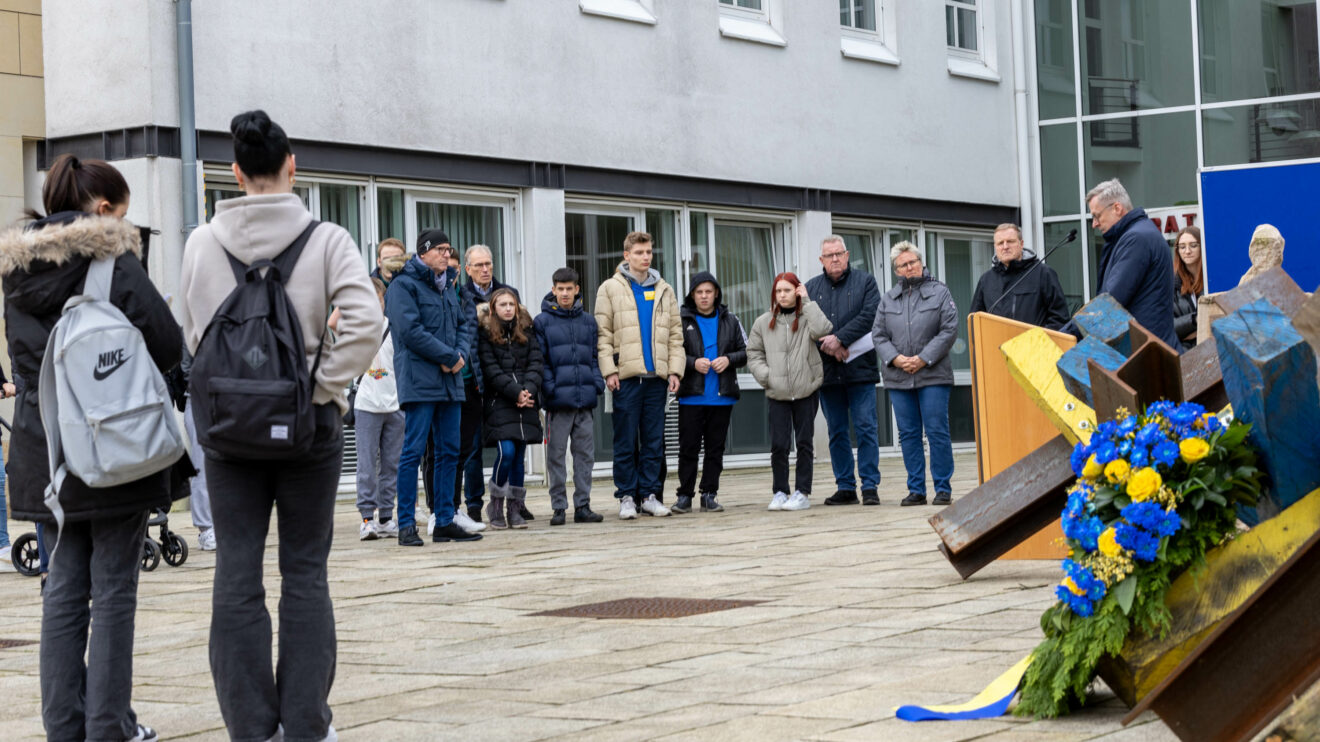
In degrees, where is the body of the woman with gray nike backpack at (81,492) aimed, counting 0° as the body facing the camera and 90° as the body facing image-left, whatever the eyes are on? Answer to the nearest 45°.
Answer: approximately 225°

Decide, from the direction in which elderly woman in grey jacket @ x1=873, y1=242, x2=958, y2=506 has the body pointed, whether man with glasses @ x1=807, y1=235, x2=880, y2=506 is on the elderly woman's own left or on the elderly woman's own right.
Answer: on the elderly woman's own right

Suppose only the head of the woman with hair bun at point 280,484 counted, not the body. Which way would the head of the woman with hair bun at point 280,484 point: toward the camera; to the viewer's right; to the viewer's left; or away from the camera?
away from the camera

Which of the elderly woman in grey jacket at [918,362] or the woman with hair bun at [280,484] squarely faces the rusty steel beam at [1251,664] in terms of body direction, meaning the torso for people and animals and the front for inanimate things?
the elderly woman in grey jacket

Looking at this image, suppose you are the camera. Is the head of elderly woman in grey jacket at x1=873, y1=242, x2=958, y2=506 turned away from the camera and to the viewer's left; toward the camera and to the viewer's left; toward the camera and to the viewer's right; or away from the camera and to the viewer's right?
toward the camera and to the viewer's right

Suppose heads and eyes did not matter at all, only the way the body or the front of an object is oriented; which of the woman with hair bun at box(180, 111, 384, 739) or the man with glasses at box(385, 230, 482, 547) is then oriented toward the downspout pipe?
the woman with hair bun

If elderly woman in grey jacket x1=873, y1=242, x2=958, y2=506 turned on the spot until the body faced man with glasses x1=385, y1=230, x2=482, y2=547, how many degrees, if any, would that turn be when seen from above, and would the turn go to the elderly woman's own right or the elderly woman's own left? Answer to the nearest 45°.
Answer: approximately 45° to the elderly woman's own right

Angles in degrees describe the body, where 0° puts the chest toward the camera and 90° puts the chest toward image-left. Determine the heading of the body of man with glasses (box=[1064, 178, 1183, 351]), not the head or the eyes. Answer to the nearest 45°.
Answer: approximately 90°

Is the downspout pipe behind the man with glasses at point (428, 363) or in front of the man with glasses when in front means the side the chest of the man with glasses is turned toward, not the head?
behind

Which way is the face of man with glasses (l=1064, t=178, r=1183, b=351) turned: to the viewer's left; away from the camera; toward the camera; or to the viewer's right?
to the viewer's left

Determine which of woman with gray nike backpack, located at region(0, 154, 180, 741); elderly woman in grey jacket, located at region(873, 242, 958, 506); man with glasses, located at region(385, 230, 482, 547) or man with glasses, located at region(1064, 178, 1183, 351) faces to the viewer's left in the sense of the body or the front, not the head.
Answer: man with glasses, located at region(1064, 178, 1183, 351)

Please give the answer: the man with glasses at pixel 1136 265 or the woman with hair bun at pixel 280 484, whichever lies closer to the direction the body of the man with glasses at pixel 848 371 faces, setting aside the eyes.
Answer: the woman with hair bun

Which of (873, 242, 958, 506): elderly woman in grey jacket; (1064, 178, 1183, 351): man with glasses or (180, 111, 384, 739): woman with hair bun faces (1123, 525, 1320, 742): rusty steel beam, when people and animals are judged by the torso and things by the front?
the elderly woman in grey jacket

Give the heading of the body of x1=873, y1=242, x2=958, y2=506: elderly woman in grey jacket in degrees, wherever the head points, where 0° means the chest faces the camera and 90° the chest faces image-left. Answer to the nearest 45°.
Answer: approximately 0°
